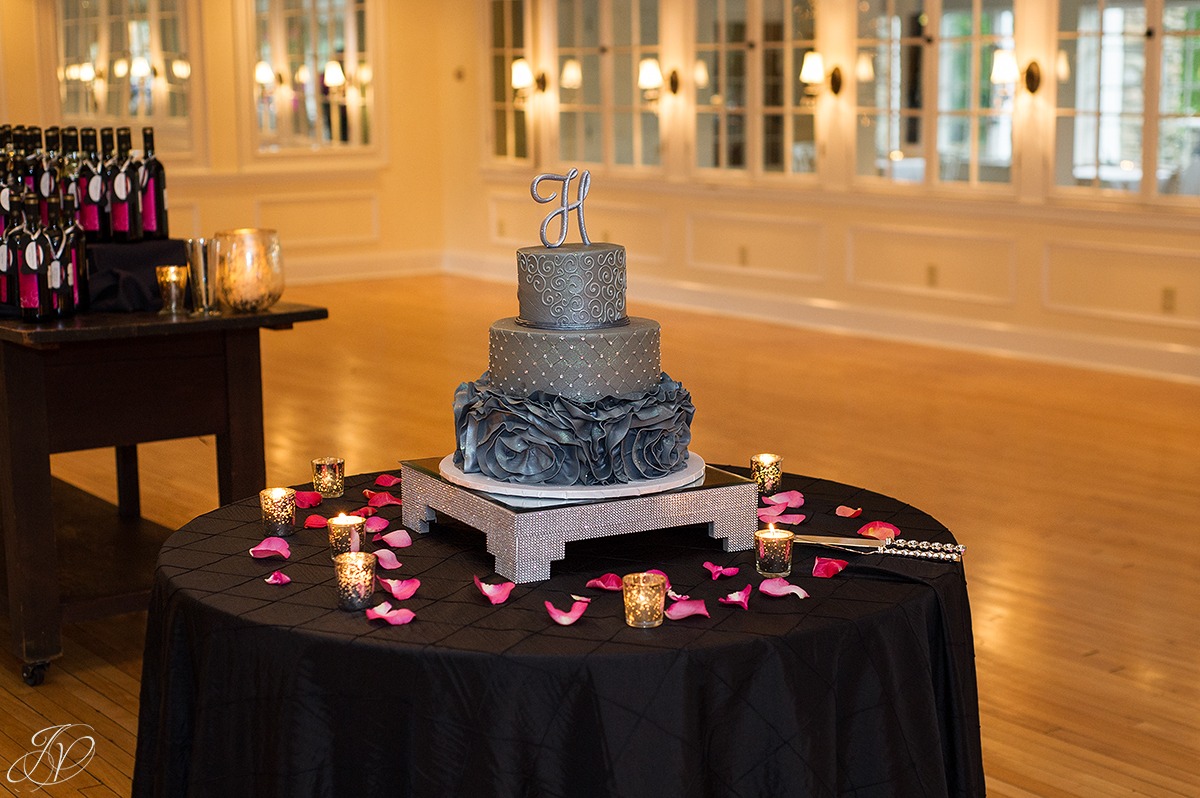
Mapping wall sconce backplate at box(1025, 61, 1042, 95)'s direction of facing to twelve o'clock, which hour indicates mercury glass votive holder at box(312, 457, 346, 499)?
The mercury glass votive holder is roughly at 11 o'clock from the wall sconce backplate.

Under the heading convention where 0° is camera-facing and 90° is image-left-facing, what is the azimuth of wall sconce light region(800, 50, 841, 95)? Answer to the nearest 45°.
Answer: approximately 45°

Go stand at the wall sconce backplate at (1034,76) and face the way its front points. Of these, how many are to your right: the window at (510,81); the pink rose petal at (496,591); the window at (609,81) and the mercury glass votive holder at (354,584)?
2

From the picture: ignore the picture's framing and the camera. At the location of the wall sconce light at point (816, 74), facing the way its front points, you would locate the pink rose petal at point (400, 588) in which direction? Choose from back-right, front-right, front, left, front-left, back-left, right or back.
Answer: front-left

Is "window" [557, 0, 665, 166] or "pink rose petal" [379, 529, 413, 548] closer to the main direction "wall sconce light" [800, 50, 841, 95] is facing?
the pink rose petal

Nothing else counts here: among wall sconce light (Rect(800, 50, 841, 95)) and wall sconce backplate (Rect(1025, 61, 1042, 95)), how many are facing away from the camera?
0

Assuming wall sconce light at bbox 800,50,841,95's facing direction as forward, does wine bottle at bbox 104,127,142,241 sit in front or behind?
in front

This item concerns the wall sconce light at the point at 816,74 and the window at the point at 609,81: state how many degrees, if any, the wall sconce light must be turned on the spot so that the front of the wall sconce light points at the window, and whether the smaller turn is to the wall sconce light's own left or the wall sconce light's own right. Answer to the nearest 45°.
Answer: approximately 90° to the wall sconce light's own right

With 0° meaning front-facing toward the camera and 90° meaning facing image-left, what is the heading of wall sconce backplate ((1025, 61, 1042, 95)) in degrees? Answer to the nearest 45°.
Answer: approximately 45°

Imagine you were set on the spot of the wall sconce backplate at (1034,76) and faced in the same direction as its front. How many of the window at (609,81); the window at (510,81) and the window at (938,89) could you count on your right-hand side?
3
